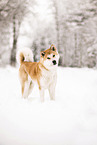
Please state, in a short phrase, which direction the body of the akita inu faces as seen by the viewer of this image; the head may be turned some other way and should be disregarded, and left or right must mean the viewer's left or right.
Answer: facing the viewer and to the right of the viewer
